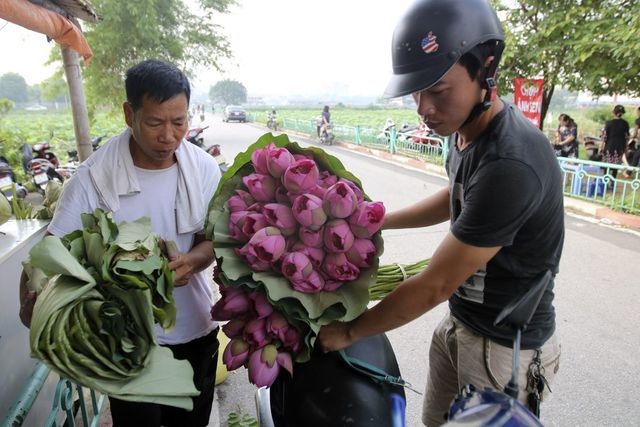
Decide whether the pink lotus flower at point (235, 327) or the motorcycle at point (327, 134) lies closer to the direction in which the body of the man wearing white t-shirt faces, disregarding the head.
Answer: the pink lotus flower

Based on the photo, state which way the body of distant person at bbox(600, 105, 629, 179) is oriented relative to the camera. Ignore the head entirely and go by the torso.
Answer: away from the camera

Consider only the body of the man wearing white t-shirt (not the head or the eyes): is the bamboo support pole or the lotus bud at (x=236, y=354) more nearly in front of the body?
the lotus bud

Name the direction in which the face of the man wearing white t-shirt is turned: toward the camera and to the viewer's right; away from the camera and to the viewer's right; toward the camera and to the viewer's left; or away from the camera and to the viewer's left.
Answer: toward the camera and to the viewer's right

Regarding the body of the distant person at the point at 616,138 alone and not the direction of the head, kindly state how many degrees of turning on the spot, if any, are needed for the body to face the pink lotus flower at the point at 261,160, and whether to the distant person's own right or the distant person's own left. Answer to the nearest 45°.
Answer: approximately 180°

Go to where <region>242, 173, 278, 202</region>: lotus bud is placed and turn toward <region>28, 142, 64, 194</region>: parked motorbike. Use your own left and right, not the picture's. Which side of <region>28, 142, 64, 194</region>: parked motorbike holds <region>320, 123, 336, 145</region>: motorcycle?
right

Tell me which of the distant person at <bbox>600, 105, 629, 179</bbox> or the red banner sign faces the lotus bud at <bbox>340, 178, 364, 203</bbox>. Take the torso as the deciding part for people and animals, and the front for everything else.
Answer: the red banner sign

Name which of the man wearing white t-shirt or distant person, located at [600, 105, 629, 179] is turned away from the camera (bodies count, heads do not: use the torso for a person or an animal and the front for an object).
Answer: the distant person
